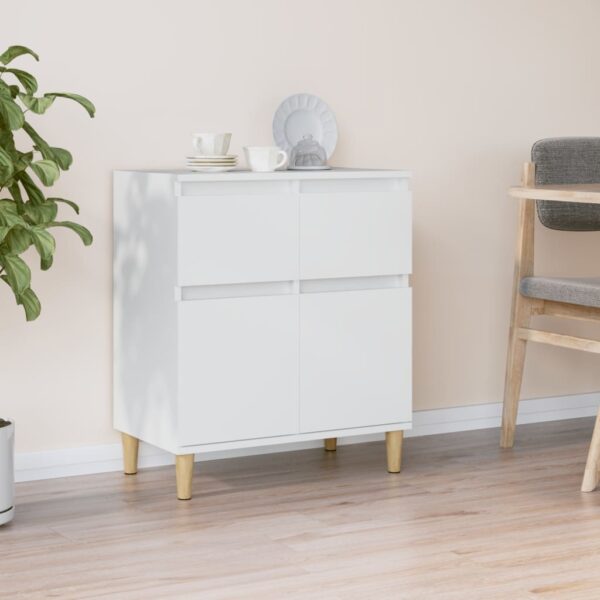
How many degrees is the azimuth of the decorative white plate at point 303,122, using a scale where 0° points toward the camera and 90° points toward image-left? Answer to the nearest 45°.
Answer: approximately 0°

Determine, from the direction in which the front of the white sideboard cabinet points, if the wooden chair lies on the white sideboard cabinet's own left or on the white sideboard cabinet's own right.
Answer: on the white sideboard cabinet's own left

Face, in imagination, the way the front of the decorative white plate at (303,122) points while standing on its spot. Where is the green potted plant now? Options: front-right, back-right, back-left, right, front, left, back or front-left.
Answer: front-right

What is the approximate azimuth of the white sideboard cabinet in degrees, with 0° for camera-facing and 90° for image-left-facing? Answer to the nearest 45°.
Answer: approximately 315°

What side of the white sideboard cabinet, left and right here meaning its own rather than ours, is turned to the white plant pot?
right
